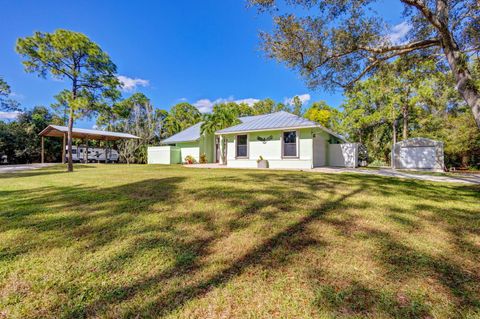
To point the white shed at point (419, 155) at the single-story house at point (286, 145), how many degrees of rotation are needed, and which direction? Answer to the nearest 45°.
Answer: approximately 45° to its right

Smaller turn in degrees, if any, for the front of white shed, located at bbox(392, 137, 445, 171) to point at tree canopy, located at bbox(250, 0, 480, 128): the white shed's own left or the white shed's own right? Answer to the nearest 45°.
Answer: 0° — it already faces it

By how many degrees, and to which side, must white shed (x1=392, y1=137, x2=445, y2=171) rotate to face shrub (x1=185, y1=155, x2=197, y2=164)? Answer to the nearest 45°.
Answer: approximately 90° to its right

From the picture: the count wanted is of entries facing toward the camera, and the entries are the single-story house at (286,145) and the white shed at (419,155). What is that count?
2

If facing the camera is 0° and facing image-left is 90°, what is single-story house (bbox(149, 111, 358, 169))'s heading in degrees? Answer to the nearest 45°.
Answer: approximately 0°

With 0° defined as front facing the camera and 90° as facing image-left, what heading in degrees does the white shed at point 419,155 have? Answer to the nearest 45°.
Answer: approximately 0°

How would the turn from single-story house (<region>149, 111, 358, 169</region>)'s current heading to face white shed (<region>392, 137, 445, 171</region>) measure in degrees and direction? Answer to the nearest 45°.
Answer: approximately 90° to its left
